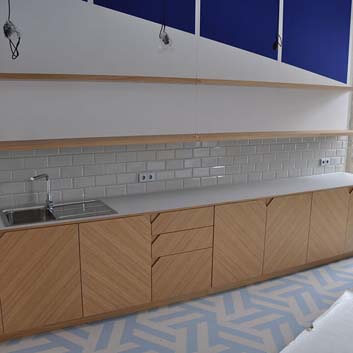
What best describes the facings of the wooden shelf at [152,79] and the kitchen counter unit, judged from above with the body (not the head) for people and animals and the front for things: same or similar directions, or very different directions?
same or similar directions

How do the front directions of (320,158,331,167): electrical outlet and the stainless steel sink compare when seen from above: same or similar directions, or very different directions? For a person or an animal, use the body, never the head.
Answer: same or similar directions

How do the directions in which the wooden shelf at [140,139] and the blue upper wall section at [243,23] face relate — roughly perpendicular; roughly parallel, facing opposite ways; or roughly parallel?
roughly parallel

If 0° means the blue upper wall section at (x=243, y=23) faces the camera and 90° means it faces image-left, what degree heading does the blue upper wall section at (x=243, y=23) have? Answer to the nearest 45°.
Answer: approximately 315°

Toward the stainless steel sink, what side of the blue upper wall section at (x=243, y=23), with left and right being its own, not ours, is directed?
right

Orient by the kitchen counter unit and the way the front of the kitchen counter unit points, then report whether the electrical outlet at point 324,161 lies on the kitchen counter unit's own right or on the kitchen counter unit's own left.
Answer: on the kitchen counter unit's own left

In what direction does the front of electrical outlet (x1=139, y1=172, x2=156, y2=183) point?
toward the camera

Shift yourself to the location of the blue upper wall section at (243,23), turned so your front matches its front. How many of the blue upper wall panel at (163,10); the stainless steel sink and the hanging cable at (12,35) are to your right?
3

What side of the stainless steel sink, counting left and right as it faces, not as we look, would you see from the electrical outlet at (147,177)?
left

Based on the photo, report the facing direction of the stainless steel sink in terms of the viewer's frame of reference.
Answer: facing the viewer

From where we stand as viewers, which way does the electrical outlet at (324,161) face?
facing the viewer and to the right of the viewer

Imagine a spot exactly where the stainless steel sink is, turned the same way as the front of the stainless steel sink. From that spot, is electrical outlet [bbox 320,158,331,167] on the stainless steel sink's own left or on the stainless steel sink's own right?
on the stainless steel sink's own left

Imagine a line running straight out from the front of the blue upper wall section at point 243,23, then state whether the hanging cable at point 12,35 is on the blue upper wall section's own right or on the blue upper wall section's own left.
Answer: on the blue upper wall section's own right

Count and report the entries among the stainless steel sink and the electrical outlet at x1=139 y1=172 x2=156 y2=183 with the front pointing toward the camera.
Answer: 2
